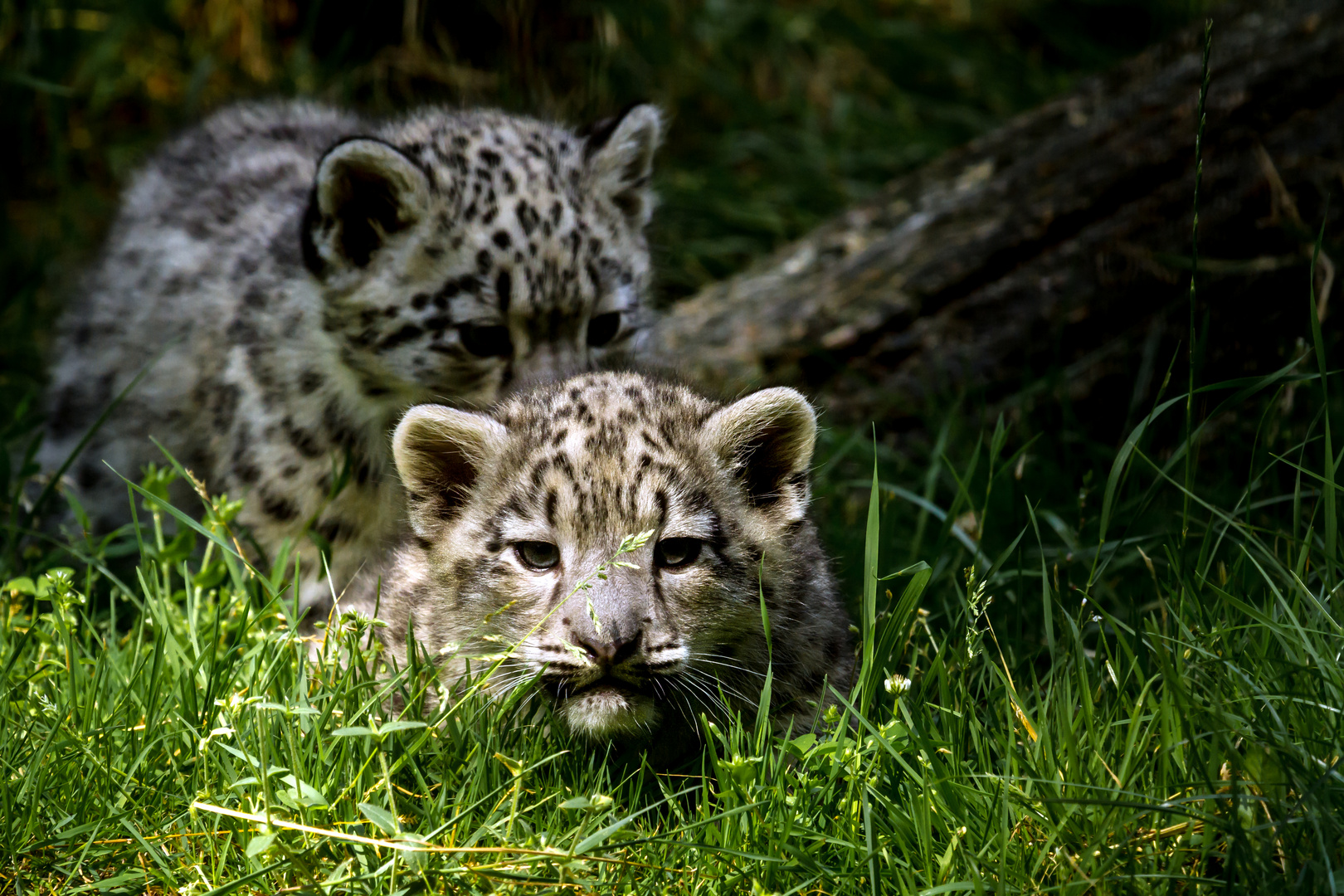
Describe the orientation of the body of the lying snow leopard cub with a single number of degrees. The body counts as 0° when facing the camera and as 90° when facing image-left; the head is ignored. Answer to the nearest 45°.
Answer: approximately 0°

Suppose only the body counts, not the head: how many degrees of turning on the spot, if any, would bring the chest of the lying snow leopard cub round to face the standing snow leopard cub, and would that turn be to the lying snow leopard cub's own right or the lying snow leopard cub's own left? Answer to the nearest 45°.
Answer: approximately 180°

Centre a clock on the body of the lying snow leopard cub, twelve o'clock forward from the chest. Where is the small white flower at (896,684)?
The small white flower is roughly at 10 o'clock from the lying snow leopard cub.

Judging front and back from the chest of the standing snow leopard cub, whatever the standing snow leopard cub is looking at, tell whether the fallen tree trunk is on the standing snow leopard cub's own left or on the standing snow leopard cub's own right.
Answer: on the standing snow leopard cub's own left

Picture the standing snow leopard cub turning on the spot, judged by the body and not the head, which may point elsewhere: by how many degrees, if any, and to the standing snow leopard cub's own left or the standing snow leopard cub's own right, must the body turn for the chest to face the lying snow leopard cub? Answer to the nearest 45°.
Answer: approximately 45° to the standing snow leopard cub's own right

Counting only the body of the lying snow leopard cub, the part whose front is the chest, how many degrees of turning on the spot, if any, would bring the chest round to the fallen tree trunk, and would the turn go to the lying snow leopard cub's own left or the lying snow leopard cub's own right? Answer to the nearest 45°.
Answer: approximately 135° to the lying snow leopard cub's own left
